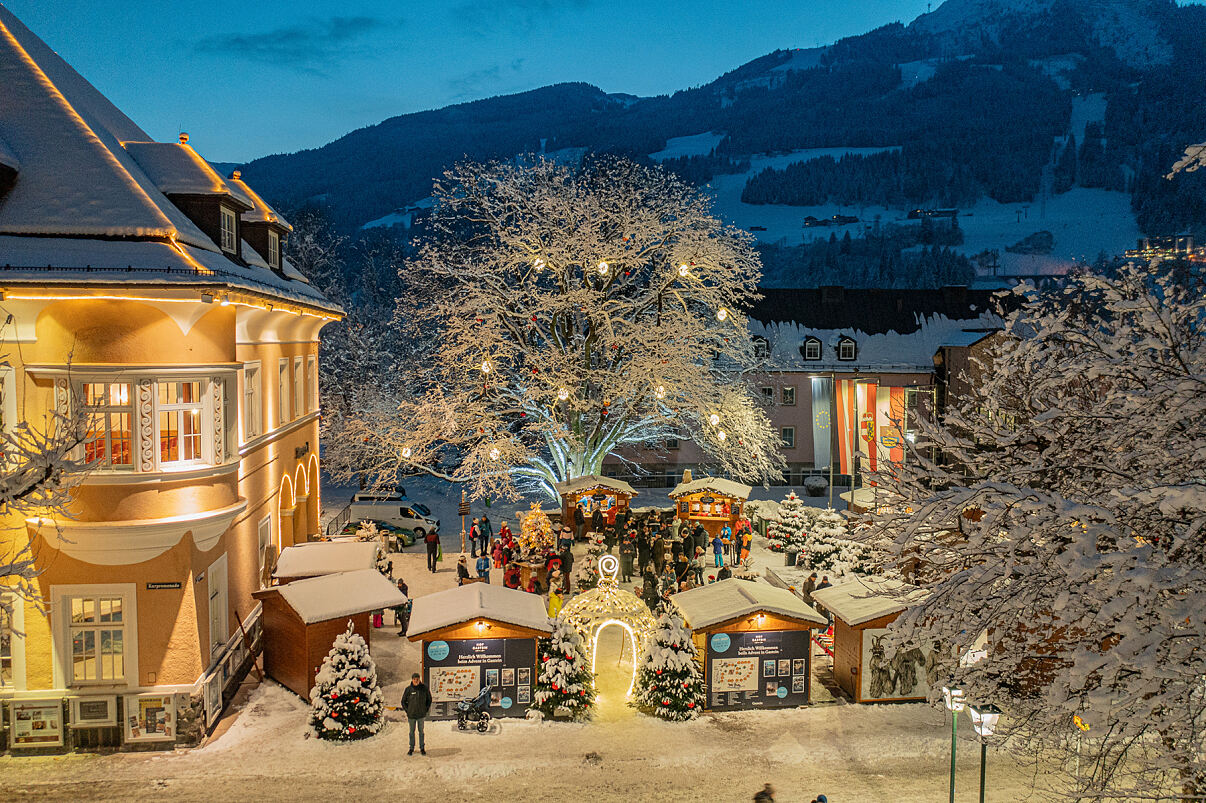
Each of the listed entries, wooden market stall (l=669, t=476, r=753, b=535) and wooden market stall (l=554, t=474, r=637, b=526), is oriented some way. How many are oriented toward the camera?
2

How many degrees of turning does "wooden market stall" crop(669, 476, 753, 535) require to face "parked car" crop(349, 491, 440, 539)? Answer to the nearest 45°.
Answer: approximately 90° to its right

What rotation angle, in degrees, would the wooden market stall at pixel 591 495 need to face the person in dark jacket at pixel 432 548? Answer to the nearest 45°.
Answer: approximately 45° to its right

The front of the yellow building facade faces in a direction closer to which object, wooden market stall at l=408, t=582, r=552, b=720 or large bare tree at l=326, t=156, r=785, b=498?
the wooden market stall

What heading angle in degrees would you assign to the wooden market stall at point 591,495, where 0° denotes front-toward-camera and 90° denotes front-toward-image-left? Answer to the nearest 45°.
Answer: approximately 0°

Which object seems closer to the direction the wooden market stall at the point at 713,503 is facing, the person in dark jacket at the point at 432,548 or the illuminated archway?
the illuminated archway

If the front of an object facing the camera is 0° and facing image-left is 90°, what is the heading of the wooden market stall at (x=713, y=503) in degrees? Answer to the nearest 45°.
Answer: approximately 0°

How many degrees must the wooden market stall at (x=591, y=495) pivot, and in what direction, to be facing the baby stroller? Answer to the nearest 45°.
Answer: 0° — it already faces it

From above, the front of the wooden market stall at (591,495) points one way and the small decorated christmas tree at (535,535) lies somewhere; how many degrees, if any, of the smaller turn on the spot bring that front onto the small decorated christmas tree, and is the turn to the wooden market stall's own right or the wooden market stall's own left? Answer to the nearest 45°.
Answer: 0° — it already faces it
